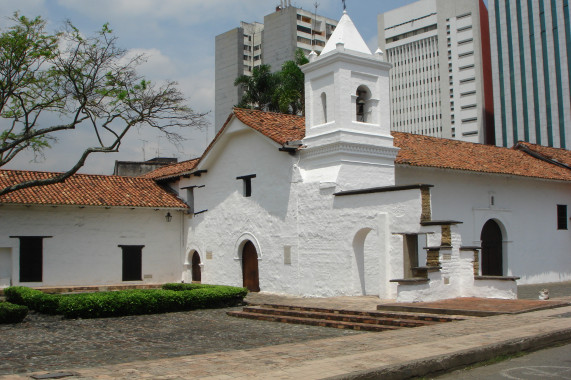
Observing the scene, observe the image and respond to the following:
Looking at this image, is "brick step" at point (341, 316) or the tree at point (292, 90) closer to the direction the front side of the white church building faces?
the brick step

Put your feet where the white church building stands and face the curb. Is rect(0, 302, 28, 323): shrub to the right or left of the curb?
right

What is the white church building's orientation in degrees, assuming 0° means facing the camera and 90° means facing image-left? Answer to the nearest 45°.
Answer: approximately 45°

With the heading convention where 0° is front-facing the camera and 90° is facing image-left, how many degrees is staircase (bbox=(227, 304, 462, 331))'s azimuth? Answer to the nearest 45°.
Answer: approximately 45°

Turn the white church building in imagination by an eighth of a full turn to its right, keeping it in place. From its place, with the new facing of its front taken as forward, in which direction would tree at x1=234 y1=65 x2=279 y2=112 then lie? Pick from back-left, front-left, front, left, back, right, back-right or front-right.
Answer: right

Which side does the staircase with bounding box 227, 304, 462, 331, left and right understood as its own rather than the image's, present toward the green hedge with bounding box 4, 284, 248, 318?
right

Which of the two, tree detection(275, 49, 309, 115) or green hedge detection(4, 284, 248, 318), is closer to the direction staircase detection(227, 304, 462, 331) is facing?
the green hedge

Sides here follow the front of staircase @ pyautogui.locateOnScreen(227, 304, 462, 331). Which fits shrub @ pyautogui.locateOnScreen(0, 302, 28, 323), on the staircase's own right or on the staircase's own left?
on the staircase's own right

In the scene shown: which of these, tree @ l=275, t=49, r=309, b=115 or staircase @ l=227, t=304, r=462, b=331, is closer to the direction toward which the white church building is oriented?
the staircase

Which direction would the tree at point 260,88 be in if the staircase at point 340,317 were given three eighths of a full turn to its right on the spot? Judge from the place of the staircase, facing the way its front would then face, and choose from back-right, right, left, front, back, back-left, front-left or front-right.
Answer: front
